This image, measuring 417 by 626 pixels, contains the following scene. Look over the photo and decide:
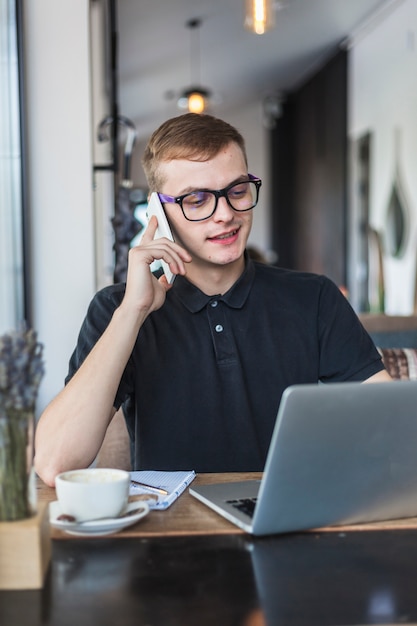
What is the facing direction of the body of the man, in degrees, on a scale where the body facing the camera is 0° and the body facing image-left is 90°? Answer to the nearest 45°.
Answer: approximately 0°

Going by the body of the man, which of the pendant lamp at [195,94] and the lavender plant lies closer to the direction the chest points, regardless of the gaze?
the lavender plant

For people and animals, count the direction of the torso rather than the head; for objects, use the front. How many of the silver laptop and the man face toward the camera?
1

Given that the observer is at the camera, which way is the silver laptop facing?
facing away from the viewer and to the left of the viewer
